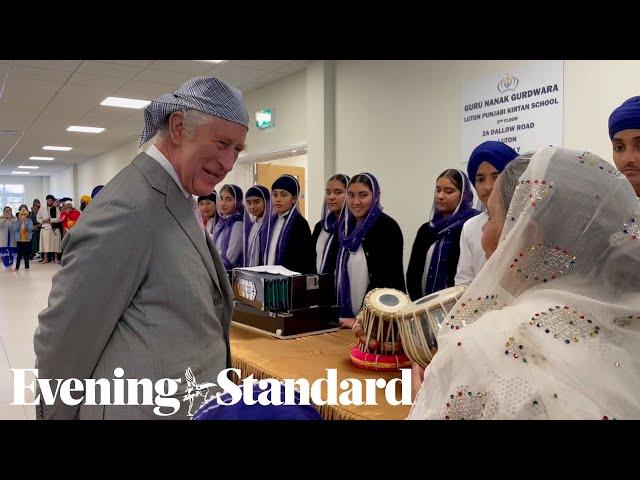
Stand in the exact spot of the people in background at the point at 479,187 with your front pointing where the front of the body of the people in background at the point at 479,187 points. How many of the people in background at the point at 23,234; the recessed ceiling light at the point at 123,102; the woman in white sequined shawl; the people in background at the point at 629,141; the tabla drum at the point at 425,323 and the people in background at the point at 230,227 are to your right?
3

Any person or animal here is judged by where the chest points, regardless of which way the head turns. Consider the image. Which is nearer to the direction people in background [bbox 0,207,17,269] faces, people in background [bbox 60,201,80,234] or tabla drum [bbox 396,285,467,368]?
the tabla drum

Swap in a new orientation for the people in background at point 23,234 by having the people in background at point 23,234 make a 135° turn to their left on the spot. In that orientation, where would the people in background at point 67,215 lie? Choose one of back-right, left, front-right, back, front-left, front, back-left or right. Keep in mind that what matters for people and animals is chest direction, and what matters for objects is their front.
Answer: front

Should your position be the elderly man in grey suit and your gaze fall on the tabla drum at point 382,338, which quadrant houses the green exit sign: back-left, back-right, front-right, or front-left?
front-left

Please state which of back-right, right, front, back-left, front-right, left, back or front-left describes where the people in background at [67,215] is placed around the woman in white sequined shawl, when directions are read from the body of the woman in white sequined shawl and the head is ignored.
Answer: front

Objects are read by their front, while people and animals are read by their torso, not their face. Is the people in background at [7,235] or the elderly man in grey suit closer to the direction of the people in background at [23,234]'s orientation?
the elderly man in grey suit

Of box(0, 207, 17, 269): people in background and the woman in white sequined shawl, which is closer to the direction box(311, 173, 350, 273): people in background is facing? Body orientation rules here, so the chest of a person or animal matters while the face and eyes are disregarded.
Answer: the woman in white sequined shawl

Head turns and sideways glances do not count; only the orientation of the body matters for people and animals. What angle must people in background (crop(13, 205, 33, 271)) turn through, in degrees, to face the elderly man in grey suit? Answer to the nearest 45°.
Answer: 0° — they already face them

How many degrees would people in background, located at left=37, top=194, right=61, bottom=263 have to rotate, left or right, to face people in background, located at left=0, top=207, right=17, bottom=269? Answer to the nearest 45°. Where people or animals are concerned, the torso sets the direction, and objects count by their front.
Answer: approximately 45° to their right

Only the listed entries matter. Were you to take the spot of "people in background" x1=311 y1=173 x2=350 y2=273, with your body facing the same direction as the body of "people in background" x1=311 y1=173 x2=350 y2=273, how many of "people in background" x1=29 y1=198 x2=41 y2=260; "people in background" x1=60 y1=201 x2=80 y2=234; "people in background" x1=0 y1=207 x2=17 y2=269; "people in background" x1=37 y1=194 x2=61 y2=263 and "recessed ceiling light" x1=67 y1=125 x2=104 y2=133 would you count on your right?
5

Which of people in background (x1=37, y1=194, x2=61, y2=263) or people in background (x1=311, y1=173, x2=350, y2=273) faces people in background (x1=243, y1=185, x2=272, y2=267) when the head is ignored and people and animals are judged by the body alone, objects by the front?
people in background (x1=37, y1=194, x2=61, y2=263)

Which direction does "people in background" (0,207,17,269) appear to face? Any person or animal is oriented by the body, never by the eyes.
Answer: toward the camera

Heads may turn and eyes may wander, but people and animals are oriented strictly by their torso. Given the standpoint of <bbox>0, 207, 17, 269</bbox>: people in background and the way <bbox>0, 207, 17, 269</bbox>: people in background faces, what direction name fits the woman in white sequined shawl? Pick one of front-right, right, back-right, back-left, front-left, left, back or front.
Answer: front

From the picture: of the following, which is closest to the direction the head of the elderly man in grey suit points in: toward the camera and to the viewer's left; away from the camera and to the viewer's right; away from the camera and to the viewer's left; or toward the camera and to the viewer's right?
toward the camera and to the viewer's right

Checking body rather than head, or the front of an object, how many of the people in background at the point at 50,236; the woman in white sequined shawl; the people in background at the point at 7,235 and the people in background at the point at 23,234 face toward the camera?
3

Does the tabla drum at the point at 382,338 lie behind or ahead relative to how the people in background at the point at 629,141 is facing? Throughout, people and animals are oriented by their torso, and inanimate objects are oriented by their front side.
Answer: ahead

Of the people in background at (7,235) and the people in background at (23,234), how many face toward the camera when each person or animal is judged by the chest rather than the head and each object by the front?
2

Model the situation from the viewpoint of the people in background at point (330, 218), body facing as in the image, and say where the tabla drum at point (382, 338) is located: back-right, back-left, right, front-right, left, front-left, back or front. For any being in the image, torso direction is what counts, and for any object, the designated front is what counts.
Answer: front-left
